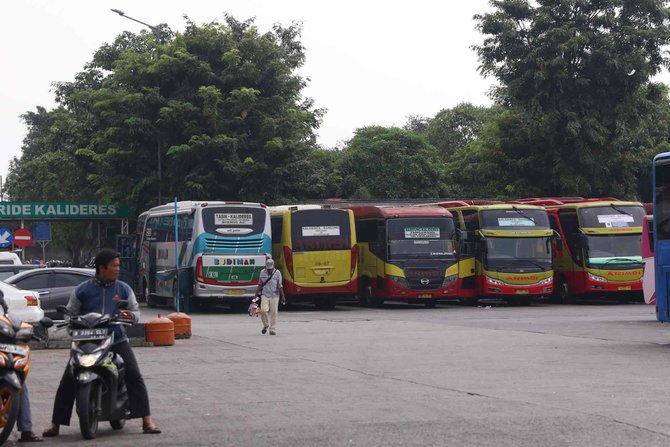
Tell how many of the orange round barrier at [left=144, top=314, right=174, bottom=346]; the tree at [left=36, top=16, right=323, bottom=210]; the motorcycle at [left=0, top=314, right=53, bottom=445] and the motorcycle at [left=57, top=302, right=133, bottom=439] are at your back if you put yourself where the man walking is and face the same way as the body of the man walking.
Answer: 1

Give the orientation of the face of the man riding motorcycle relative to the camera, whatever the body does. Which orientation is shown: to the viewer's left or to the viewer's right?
to the viewer's right

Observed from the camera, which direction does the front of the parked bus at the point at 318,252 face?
facing away from the viewer

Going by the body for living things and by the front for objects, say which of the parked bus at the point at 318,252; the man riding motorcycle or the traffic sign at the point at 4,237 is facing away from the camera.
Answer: the parked bus

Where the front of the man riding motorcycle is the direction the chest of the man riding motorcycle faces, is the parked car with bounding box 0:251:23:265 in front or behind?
behind

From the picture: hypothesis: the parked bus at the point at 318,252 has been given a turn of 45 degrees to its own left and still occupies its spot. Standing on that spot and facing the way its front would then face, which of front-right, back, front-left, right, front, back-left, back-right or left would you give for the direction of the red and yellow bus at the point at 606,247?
back-right

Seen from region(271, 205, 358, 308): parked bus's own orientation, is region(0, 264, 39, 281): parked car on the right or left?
on its left

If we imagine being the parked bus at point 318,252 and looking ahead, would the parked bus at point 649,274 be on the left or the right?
on its right
